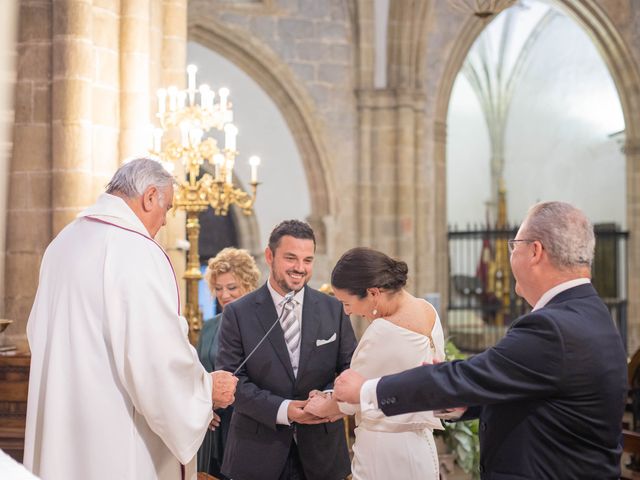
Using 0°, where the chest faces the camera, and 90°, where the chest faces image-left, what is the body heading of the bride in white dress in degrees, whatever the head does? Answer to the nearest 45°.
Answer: approximately 90°

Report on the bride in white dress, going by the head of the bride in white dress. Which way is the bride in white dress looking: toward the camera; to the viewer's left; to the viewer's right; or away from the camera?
to the viewer's left

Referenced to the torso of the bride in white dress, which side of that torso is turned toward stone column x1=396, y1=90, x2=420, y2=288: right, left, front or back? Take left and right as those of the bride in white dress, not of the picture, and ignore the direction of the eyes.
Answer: right

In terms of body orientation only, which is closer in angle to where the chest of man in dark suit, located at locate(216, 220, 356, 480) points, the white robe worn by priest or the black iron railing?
the white robe worn by priest

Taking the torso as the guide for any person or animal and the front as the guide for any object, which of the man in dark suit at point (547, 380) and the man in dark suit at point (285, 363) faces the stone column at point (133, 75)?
the man in dark suit at point (547, 380)

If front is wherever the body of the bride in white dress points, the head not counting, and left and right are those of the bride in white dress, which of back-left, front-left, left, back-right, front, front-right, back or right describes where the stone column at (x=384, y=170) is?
right

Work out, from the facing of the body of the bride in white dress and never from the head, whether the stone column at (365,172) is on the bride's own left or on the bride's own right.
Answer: on the bride's own right

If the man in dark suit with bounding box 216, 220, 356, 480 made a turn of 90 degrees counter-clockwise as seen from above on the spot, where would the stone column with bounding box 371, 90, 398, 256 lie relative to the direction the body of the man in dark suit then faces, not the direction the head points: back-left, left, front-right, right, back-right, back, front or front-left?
left

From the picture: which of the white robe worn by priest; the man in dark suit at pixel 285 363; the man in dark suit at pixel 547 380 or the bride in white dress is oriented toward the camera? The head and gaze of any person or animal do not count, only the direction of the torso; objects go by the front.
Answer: the man in dark suit at pixel 285 363

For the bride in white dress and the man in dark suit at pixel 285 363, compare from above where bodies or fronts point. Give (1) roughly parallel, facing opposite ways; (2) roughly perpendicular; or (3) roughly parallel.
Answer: roughly perpendicular

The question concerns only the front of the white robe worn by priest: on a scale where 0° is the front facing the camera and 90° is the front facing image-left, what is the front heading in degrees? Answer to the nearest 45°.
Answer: approximately 225°

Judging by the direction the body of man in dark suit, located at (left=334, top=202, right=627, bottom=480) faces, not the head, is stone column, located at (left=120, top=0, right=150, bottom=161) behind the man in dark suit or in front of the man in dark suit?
in front

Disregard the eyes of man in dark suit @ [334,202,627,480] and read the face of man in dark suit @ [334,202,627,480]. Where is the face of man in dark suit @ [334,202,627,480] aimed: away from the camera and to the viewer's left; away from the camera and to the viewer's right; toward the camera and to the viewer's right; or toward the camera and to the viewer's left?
away from the camera and to the viewer's left

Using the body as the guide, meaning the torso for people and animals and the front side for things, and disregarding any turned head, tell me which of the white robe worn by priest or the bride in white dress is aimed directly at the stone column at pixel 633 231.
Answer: the white robe worn by priest

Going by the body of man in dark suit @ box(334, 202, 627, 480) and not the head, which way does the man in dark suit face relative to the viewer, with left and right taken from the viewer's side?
facing away from the viewer and to the left of the viewer

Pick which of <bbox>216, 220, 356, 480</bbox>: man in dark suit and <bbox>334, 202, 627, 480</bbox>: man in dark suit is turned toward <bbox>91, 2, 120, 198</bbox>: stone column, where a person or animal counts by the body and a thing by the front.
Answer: <bbox>334, 202, 627, 480</bbox>: man in dark suit

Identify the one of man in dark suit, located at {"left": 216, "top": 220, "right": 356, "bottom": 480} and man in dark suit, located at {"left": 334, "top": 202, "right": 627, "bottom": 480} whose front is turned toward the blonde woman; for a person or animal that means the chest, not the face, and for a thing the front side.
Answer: man in dark suit, located at {"left": 334, "top": 202, "right": 627, "bottom": 480}
